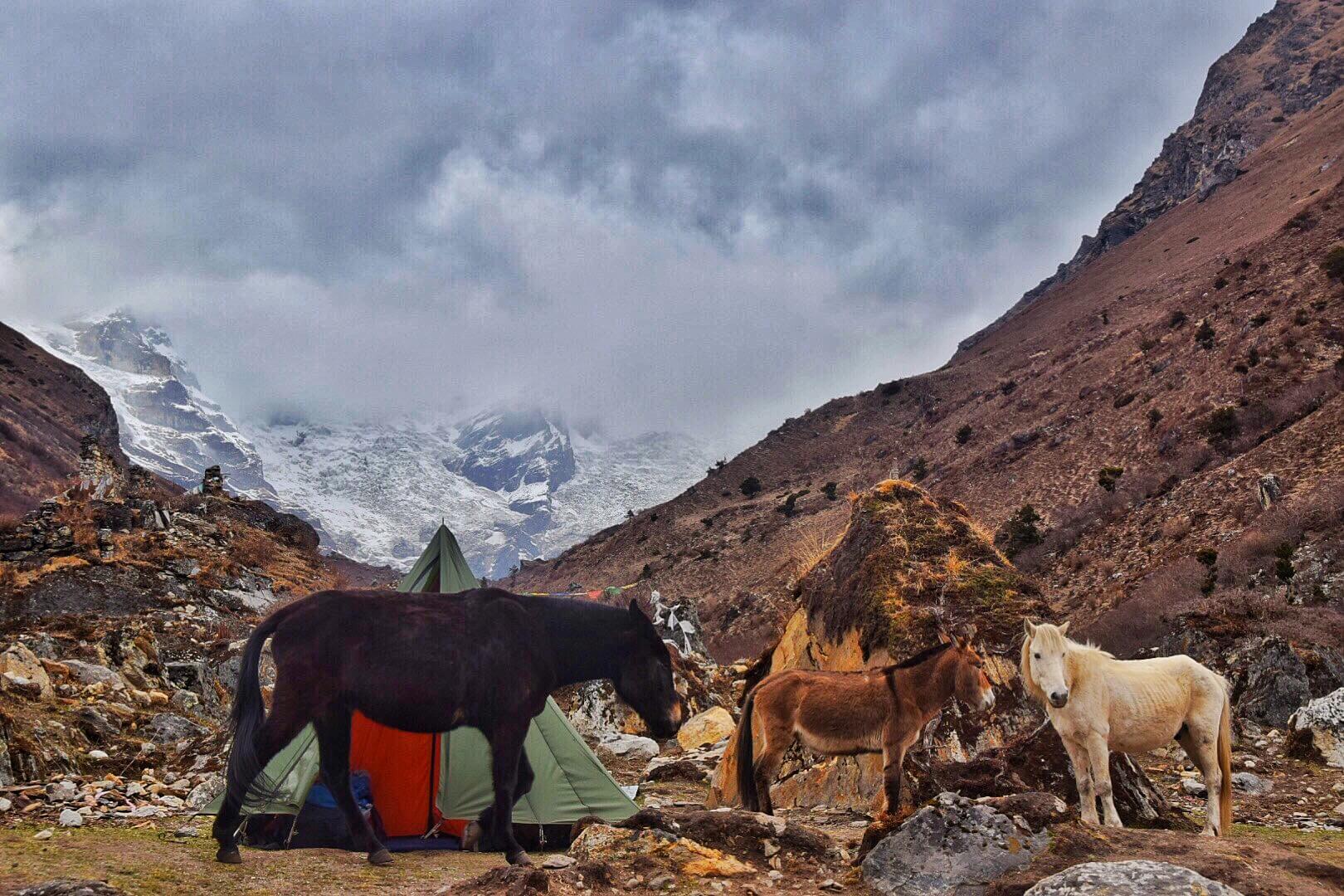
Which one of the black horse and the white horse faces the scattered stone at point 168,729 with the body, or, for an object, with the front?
the white horse

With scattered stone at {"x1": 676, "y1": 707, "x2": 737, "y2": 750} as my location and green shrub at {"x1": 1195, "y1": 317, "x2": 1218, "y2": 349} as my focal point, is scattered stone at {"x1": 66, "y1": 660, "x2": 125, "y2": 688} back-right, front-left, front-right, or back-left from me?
back-left

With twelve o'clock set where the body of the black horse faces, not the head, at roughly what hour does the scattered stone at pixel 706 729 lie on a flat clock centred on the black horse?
The scattered stone is roughly at 10 o'clock from the black horse.

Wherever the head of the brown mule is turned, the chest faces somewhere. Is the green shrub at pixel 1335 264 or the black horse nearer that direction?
the green shrub

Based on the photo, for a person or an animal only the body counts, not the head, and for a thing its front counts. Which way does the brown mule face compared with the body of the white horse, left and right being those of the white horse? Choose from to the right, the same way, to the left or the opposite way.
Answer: the opposite way

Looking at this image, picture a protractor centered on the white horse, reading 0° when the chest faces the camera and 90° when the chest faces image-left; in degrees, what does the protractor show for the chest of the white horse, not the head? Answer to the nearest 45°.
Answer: approximately 90°

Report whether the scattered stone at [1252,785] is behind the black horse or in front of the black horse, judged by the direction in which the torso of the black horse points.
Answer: in front

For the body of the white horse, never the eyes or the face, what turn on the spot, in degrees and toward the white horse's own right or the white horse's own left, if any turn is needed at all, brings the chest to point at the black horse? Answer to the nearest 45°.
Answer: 0° — it already faces it

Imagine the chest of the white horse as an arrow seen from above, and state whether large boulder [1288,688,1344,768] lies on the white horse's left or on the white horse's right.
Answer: on the white horse's right

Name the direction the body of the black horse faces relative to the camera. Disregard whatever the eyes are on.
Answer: to the viewer's right

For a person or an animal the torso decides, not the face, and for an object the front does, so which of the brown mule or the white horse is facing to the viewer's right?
the brown mule

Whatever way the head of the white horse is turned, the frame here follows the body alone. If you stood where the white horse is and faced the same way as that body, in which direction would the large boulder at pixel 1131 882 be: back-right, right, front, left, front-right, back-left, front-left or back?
left

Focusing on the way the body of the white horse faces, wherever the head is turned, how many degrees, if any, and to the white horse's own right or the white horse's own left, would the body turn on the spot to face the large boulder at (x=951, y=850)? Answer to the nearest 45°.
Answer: approximately 45° to the white horse's own left

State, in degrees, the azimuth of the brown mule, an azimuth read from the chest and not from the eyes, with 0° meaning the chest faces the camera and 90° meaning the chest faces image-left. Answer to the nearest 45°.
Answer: approximately 270°
